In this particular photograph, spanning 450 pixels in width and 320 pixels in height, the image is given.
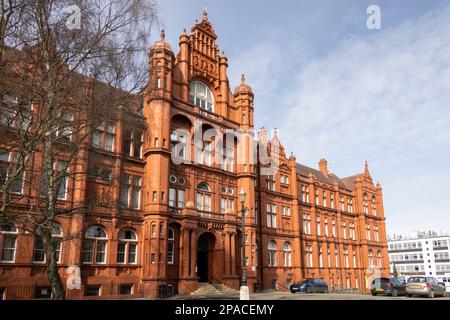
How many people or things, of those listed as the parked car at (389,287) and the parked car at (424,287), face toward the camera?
0

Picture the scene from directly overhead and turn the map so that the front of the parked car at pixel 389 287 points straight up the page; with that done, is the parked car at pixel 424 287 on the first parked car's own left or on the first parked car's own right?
on the first parked car's own right

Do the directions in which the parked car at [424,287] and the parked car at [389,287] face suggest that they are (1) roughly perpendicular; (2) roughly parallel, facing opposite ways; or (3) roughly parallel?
roughly parallel

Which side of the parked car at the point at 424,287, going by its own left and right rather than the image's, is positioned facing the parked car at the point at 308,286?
left

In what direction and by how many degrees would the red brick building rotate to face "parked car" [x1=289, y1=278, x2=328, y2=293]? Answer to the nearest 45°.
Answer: approximately 45° to its left

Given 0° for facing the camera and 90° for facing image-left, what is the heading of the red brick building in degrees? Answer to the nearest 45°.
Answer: approximately 315°

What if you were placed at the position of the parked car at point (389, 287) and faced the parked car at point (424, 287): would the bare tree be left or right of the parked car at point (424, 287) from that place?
right
